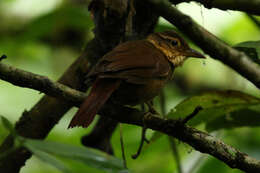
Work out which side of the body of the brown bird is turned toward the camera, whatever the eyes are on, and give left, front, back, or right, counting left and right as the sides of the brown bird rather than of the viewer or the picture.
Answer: right

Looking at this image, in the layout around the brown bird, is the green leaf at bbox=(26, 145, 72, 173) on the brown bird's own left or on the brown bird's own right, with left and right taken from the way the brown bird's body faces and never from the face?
on the brown bird's own right

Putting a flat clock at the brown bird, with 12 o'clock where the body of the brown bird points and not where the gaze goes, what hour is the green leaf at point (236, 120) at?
The green leaf is roughly at 1 o'clock from the brown bird.
